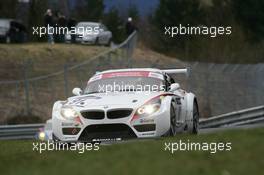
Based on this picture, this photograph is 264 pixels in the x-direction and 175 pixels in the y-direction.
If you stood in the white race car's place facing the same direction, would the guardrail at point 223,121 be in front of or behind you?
behind

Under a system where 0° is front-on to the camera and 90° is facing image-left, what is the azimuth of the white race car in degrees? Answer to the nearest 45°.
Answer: approximately 0°
